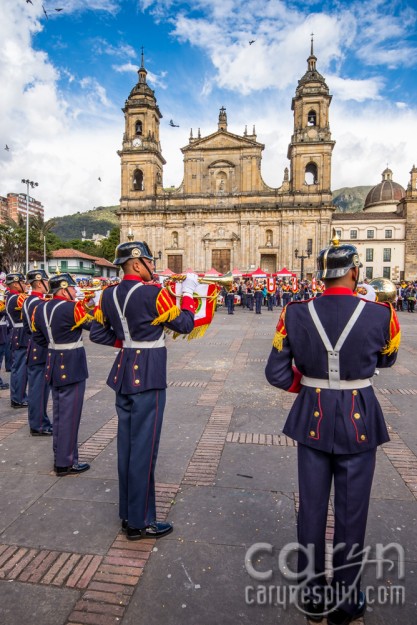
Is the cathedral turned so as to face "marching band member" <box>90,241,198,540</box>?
yes

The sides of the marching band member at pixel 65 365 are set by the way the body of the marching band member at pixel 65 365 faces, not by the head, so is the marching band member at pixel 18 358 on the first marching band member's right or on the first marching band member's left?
on the first marching band member's left

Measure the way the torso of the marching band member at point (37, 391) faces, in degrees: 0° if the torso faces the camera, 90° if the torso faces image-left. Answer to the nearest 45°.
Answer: approximately 225°

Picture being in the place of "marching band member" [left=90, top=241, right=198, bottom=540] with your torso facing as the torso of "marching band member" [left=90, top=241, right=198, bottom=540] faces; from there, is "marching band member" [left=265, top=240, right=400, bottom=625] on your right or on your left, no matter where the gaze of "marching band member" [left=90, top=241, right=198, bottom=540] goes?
on your right

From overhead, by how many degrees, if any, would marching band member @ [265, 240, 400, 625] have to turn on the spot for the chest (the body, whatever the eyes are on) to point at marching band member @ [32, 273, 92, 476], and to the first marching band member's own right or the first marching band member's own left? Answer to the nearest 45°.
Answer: approximately 45° to the first marching band member's own left

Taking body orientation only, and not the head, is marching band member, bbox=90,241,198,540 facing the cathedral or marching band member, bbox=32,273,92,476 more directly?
the cathedral

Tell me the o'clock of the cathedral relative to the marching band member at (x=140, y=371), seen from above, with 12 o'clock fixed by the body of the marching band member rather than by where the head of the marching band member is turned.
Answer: The cathedral is roughly at 11 o'clock from the marching band member.

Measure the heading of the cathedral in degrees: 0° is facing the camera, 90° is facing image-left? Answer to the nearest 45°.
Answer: approximately 0°

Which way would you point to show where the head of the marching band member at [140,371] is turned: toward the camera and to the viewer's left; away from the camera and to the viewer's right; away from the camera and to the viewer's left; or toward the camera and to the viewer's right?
away from the camera and to the viewer's right

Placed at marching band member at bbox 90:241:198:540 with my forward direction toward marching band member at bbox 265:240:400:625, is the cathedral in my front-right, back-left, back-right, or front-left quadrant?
back-left

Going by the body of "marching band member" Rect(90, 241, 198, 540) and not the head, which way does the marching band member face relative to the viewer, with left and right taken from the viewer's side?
facing away from the viewer and to the right of the viewer

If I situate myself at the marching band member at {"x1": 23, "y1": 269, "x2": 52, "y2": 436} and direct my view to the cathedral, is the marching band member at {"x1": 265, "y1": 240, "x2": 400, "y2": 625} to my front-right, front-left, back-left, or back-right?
back-right

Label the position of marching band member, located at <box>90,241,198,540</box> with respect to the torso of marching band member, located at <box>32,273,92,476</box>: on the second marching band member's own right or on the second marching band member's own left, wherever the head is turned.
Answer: on the second marching band member's own right
